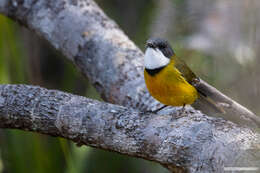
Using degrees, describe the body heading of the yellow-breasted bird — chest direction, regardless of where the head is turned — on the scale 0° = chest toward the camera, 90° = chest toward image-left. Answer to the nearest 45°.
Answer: approximately 45°
